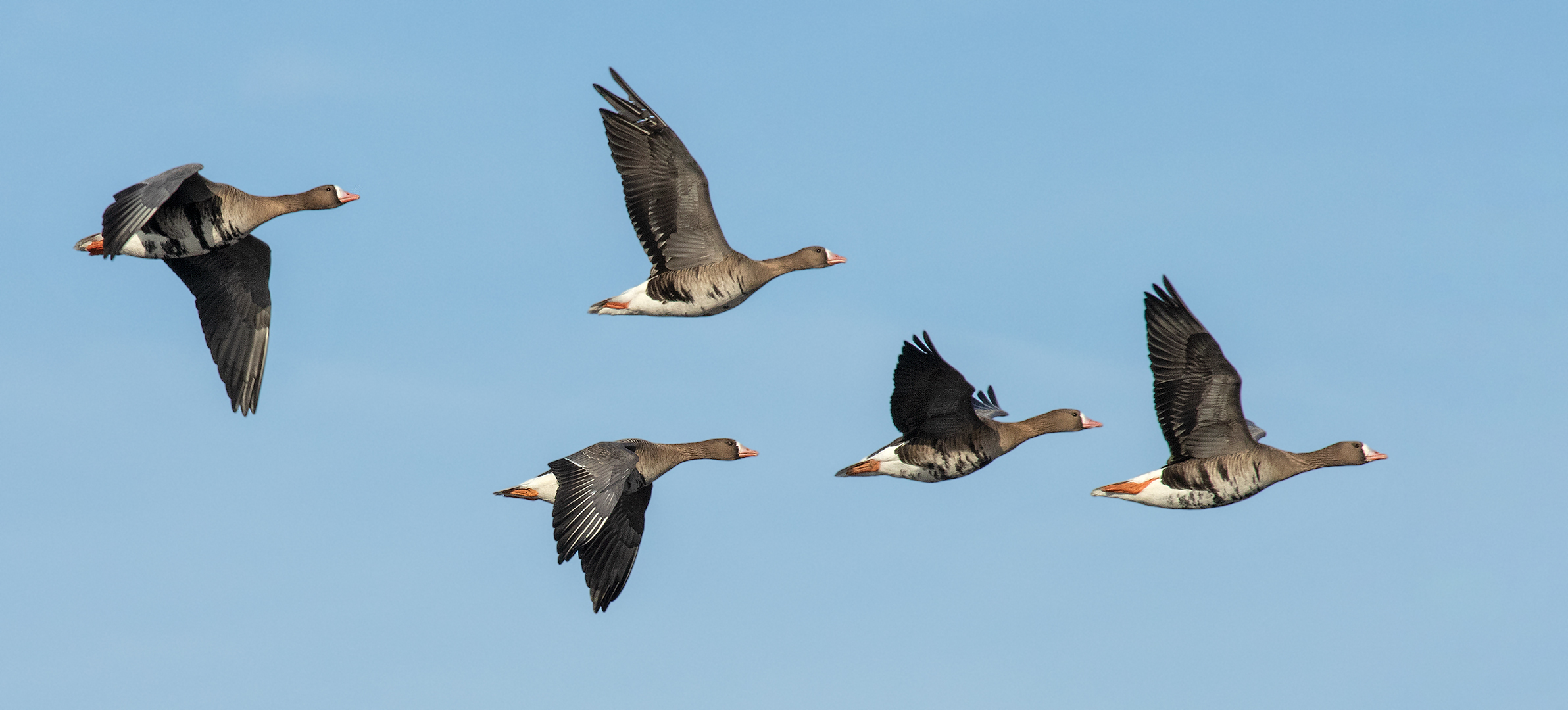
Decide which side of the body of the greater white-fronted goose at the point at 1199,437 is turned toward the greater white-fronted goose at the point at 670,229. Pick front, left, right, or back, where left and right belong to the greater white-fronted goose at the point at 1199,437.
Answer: back

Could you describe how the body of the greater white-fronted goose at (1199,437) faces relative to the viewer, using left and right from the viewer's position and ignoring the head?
facing to the right of the viewer

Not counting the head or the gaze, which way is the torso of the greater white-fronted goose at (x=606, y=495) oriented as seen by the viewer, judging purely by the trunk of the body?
to the viewer's right

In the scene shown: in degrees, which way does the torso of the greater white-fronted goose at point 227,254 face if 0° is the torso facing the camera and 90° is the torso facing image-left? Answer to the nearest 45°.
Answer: approximately 270°

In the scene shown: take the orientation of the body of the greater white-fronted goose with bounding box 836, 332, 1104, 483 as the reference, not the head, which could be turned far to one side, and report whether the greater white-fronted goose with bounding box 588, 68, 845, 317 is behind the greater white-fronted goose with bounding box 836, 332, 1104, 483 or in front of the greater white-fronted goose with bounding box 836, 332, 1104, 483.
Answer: behind

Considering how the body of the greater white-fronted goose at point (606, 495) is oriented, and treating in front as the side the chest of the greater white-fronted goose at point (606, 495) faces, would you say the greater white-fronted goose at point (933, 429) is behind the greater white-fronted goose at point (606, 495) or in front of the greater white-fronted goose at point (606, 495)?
in front

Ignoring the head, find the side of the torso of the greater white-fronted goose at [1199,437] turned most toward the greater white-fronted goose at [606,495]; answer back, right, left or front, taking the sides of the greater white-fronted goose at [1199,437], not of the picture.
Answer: back

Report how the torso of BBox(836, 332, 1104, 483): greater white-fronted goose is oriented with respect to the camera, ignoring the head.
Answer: to the viewer's right

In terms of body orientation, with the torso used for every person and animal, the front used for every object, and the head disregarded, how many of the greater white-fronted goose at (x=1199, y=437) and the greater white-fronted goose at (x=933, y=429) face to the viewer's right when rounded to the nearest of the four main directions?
2

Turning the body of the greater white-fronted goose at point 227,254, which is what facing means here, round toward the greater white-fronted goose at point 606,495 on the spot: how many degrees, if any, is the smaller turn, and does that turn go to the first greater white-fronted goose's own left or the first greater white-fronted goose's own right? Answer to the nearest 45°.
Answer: approximately 45° to the first greater white-fronted goose's own right

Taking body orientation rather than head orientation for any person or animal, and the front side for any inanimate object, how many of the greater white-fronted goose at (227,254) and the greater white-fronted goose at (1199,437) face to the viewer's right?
2

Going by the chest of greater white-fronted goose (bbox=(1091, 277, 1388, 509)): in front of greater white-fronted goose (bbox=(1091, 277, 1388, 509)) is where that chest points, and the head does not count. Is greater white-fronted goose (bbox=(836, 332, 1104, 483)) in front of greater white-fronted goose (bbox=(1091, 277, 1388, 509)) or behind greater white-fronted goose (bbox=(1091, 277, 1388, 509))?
behind

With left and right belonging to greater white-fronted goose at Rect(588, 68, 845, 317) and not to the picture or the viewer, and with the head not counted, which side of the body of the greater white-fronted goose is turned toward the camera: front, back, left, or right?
right

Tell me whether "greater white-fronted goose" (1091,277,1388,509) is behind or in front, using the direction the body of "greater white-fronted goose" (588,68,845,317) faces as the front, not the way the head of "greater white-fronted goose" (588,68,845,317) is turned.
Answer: in front

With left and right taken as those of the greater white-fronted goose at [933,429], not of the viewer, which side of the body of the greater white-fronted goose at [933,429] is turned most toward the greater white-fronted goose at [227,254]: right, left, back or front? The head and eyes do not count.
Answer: back
